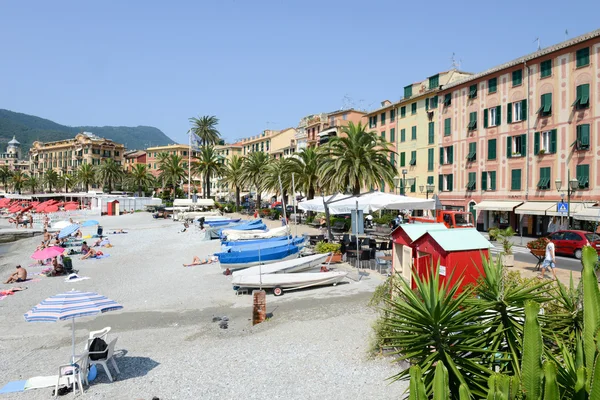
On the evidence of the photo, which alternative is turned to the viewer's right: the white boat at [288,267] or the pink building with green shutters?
the white boat

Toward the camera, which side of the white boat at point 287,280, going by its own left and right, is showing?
right

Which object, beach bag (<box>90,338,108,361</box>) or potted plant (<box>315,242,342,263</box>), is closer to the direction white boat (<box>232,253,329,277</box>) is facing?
the potted plant

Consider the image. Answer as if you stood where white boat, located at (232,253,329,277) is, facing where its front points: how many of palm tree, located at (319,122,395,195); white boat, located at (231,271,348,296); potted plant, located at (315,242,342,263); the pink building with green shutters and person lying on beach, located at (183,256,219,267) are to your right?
1

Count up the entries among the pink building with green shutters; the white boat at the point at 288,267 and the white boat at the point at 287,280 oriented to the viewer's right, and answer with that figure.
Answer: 2

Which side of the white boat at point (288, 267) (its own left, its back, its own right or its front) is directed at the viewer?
right

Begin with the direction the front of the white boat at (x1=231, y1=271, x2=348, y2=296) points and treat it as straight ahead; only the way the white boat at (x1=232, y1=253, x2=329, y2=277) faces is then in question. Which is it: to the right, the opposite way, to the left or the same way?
the same way

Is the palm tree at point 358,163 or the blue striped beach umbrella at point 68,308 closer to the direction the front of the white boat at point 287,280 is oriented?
the palm tree

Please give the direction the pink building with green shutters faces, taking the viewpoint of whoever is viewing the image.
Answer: facing the viewer and to the left of the viewer
